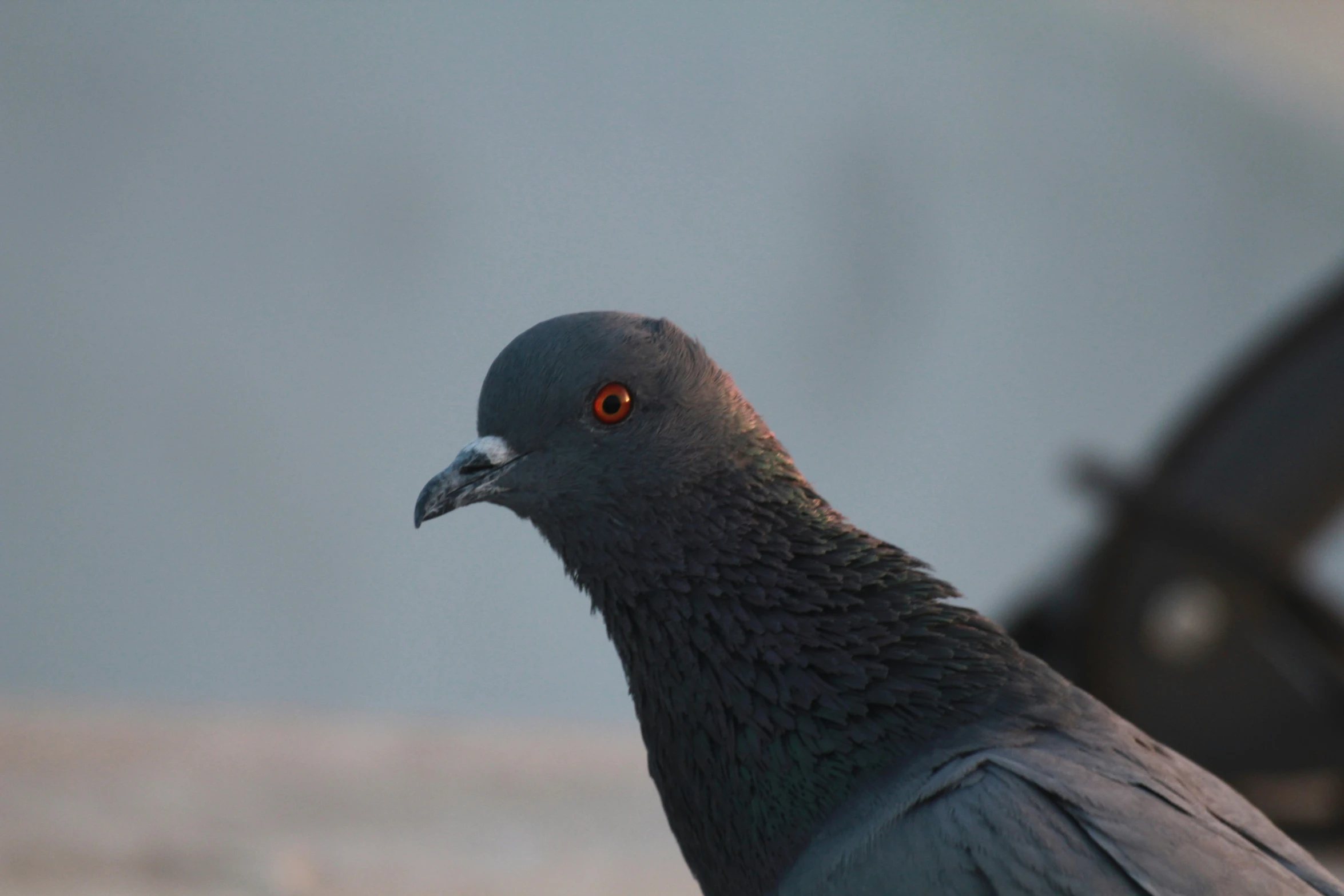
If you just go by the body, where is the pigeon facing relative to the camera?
to the viewer's left

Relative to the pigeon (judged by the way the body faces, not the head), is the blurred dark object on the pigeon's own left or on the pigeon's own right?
on the pigeon's own right
